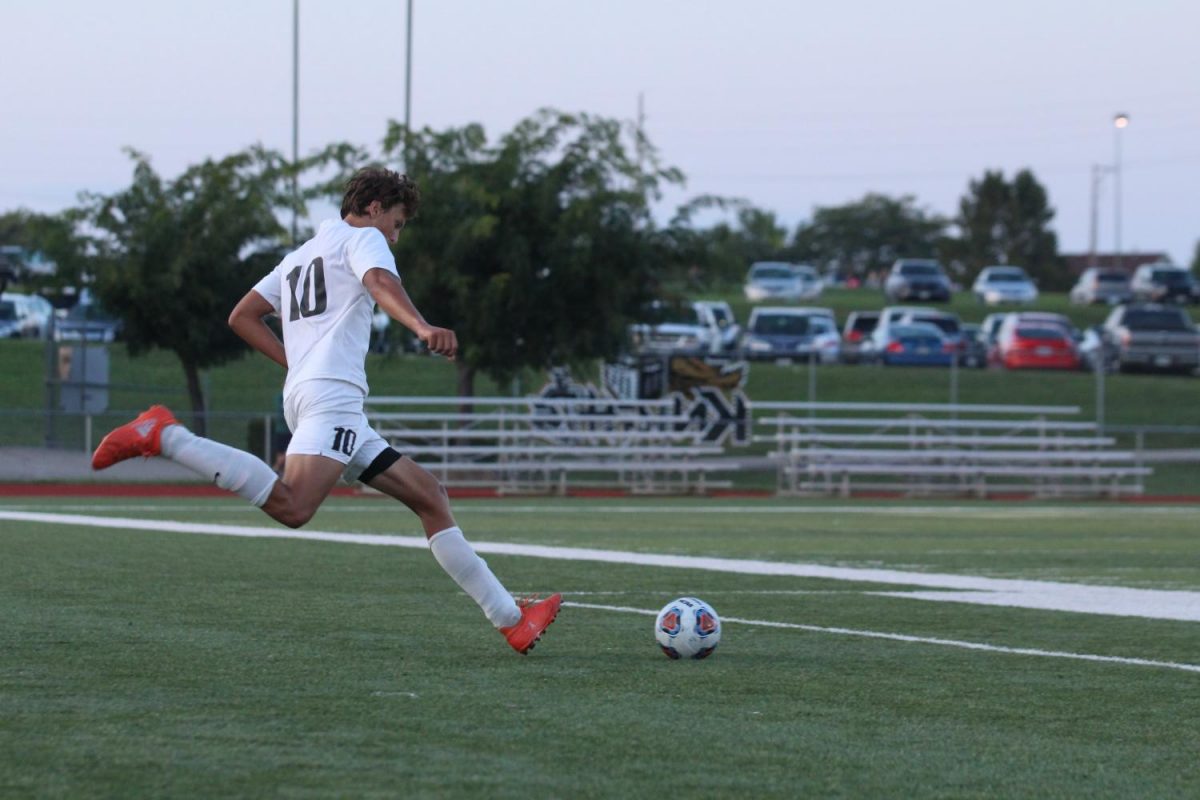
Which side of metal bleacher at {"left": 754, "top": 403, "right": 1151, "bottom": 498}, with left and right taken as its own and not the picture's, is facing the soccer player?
front

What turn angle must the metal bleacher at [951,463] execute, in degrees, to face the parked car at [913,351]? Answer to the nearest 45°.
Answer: approximately 180°

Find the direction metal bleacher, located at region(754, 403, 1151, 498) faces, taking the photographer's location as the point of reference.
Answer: facing the viewer

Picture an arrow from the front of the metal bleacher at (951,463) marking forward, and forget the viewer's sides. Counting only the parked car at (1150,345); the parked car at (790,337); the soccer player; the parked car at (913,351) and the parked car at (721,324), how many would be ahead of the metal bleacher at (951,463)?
1

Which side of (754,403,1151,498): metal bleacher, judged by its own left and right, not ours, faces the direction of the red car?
back

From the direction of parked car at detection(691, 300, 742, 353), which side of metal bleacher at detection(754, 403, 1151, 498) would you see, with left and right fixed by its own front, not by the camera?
back

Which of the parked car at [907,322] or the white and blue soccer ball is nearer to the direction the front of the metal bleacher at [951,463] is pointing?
the white and blue soccer ball

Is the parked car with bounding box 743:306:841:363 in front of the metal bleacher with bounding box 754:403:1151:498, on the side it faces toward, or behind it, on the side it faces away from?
behind

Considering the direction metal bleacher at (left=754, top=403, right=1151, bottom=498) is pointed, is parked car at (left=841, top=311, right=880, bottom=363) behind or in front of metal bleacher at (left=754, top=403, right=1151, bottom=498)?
behind

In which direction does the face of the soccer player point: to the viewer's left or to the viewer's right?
to the viewer's right

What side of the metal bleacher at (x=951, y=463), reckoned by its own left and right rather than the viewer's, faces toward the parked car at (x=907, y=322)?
back

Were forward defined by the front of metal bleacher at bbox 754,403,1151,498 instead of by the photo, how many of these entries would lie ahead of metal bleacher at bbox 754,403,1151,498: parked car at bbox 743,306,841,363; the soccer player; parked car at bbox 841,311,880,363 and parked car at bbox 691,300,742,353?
1

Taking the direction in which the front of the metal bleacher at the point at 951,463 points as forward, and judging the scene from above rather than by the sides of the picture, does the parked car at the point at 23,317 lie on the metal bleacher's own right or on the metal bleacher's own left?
on the metal bleacher's own right

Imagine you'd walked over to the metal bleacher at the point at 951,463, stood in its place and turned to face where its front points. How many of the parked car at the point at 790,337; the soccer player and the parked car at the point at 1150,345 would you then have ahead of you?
1

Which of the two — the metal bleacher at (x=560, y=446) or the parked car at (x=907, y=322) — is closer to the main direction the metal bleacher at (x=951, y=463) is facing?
the metal bleacher

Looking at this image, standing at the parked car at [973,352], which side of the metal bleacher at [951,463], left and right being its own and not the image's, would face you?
back
